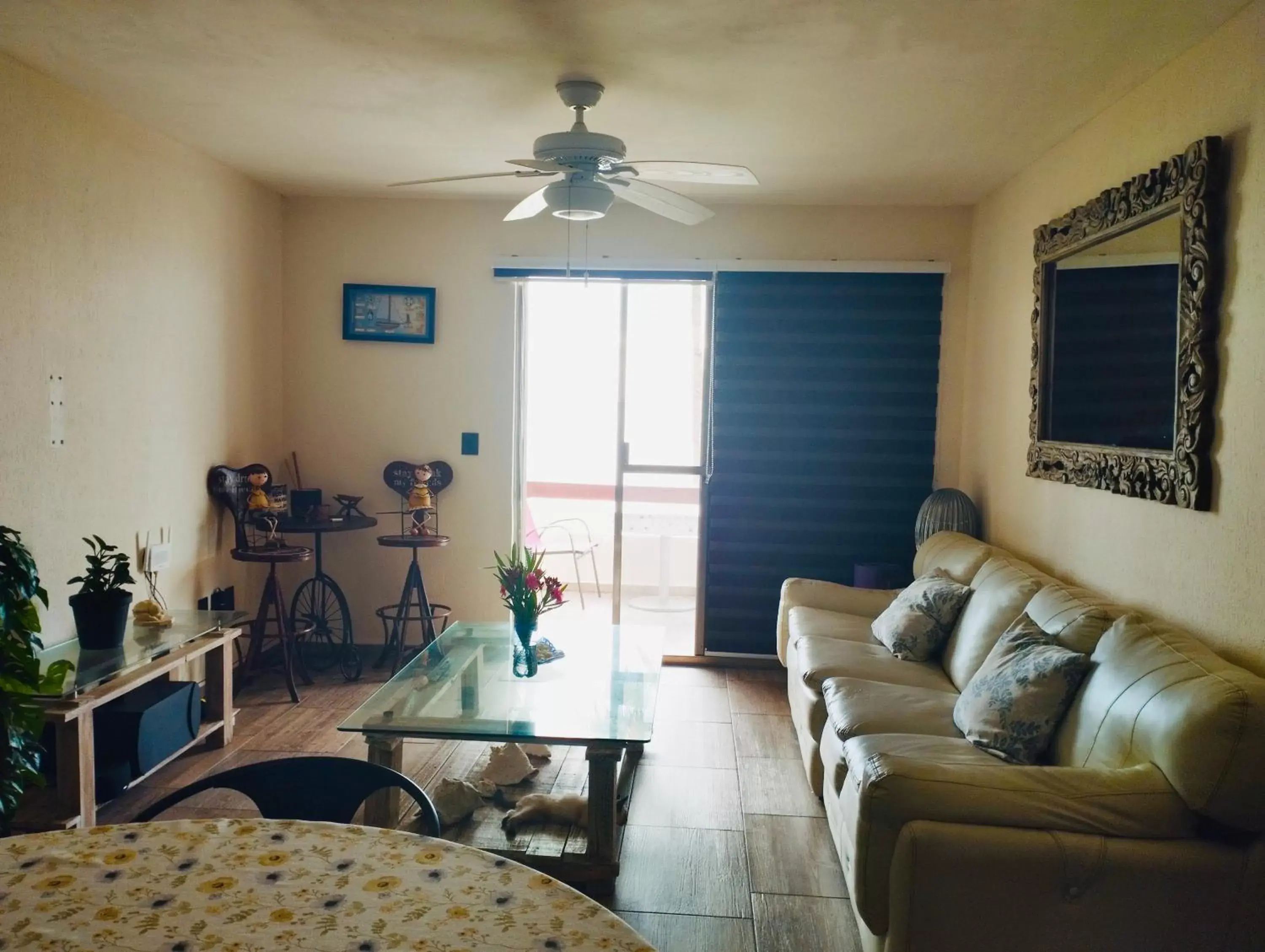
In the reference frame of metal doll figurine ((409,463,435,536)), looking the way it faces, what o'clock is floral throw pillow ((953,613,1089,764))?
The floral throw pillow is roughly at 11 o'clock from the metal doll figurine.

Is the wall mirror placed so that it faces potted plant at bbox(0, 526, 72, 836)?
yes

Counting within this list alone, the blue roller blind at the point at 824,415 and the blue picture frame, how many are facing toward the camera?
2

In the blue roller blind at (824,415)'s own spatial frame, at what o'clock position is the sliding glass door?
The sliding glass door is roughly at 3 o'clock from the blue roller blind.

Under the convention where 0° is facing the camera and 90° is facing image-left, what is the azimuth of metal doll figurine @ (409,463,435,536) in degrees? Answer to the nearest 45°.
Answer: approximately 0°

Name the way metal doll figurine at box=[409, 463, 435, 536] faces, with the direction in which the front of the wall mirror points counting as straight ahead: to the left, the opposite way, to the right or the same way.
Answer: to the left

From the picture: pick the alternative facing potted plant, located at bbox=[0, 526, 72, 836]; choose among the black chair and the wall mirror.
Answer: the wall mirror

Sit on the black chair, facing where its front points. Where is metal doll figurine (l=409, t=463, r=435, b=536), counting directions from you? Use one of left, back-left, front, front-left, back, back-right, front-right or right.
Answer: back

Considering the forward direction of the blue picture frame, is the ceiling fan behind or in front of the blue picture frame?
in front

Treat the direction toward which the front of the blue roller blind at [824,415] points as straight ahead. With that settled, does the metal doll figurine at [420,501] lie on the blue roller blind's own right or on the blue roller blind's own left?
on the blue roller blind's own right

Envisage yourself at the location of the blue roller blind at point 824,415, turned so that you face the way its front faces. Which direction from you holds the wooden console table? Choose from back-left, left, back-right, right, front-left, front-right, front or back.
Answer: front-right

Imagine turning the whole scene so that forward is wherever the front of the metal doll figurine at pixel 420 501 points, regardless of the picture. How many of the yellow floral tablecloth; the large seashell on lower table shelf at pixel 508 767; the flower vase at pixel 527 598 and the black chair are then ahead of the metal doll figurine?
4

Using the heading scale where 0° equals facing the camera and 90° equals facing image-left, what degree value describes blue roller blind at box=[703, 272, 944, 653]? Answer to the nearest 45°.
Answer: approximately 0°

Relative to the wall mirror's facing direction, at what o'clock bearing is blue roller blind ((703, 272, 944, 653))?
The blue roller blind is roughly at 3 o'clock from the wall mirror.

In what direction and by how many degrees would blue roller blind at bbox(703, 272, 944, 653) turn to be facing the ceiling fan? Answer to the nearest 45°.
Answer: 0° — it already faces it

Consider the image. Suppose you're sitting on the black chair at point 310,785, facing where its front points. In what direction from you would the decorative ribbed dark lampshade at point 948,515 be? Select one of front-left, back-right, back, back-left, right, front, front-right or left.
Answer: back-left
